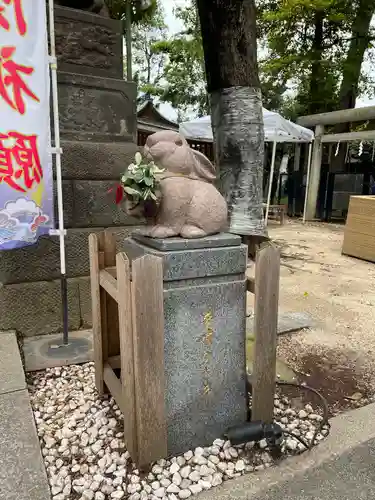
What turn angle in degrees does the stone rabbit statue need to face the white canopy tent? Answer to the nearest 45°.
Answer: approximately 90° to its right

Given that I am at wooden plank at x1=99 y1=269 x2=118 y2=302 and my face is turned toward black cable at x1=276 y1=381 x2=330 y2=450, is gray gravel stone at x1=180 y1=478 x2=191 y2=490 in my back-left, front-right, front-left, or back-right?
front-right

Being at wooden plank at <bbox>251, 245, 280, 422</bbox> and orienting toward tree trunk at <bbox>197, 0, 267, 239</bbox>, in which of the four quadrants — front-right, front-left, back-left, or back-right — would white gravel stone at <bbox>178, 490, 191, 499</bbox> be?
back-left

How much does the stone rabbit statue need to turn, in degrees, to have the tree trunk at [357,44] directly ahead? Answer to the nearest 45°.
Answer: approximately 135° to its right

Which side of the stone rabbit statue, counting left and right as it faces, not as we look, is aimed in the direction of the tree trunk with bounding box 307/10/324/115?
right

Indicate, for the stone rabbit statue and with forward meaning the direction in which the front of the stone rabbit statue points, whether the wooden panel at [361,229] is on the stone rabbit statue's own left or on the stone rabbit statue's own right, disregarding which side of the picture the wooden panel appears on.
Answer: on the stone rabbit statue's own right

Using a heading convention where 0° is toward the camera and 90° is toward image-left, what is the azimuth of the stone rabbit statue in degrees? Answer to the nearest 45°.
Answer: approximately 90°
